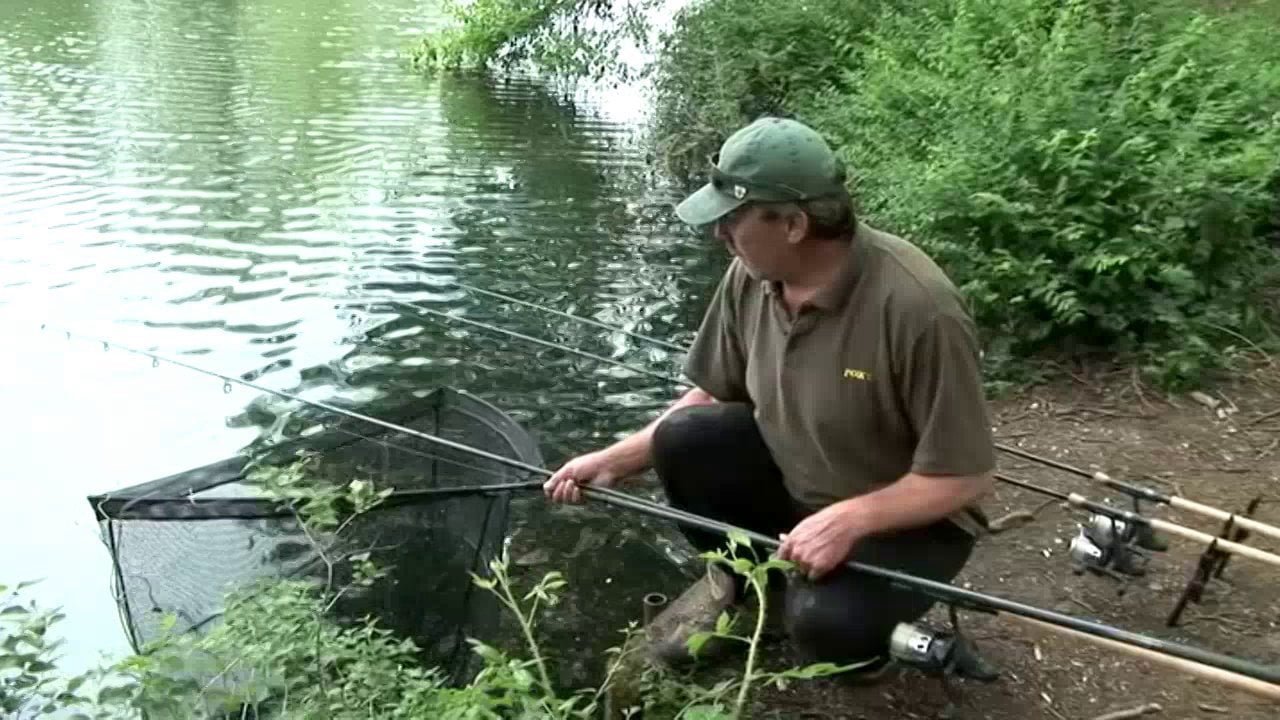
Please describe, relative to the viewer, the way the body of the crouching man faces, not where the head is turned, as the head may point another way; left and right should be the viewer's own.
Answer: facing the viewer and to the left of the viewer

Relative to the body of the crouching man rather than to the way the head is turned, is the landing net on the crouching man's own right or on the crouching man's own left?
on the crouching man's own right

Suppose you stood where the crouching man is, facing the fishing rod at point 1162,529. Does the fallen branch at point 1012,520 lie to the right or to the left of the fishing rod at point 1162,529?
left

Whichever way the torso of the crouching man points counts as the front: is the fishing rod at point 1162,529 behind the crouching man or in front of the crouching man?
behind

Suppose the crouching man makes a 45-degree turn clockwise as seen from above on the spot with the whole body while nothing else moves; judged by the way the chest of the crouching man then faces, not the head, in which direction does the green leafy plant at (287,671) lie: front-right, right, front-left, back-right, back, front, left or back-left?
front

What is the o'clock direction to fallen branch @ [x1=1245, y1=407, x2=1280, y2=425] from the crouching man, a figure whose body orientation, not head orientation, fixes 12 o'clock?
The fallen branch is roughly at 6 o'clock from the crouching man.

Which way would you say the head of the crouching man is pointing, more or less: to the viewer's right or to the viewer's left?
to the viewer's left
